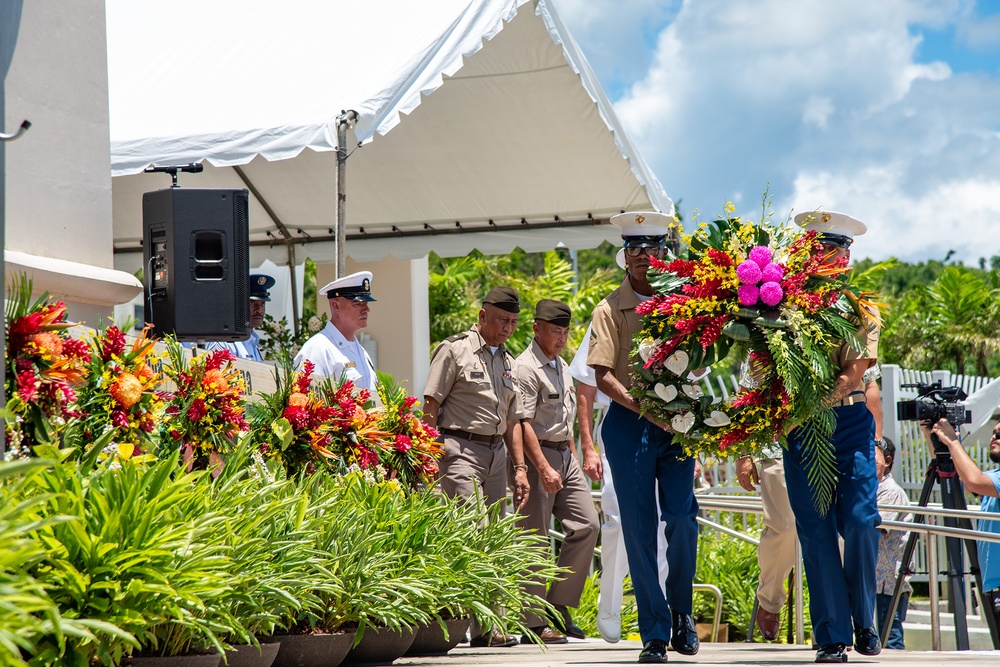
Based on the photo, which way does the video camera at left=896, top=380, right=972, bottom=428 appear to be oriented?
to the viewer's left

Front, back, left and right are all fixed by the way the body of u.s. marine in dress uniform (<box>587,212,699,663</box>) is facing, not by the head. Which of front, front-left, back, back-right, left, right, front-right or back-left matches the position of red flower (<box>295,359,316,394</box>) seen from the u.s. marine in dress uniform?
right

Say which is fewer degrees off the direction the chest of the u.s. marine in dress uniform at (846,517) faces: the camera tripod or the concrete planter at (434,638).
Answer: the concrete planter

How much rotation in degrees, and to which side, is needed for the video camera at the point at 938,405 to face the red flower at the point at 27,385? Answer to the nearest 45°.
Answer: approximately 45° to its left

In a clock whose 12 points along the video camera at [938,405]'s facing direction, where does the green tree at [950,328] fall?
The green tree is roughly at 3 o'clock from the video camera.

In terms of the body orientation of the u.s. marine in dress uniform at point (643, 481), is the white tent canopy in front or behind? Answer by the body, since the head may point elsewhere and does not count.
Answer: behind

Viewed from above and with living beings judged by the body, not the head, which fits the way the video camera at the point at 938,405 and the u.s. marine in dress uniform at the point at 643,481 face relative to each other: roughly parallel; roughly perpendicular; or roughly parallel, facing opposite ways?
roughly perpendicular
